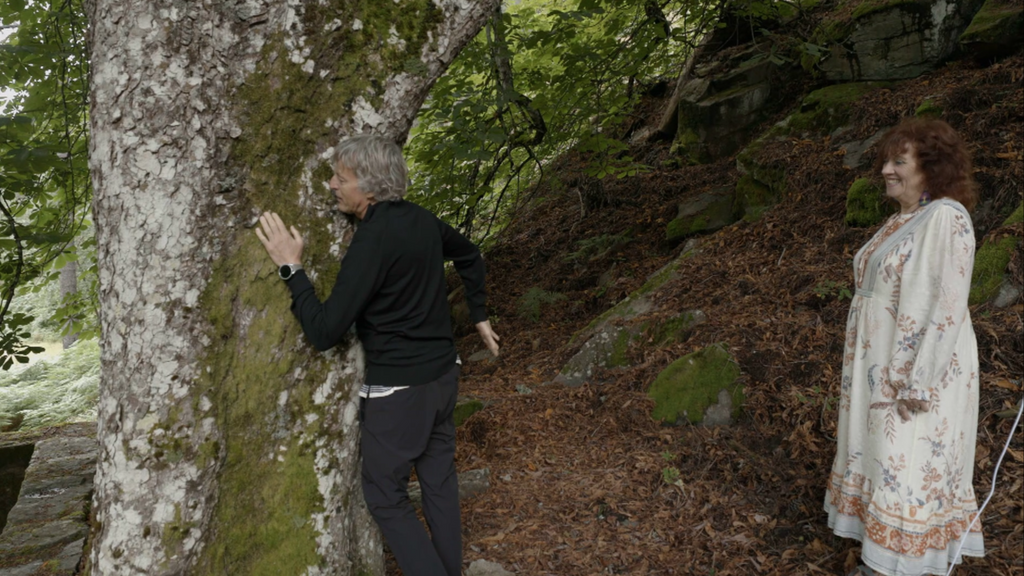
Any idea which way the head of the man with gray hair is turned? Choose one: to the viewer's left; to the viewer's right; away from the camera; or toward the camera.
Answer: to the viewer's left

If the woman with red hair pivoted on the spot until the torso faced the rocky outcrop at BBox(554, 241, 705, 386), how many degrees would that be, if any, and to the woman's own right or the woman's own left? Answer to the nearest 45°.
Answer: approximately 45° to the woman's own right

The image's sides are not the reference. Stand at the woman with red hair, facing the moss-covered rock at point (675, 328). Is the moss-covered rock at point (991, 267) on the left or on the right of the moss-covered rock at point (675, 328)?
right

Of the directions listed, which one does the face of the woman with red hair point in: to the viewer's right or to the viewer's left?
to the viewer's left

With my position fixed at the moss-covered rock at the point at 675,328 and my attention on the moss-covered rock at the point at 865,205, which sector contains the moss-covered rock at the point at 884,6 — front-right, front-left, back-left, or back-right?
front-left

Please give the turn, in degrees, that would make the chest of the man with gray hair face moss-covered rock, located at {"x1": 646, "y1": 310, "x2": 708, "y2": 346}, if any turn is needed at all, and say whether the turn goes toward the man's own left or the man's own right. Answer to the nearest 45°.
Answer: approximately 90° to the man's own right

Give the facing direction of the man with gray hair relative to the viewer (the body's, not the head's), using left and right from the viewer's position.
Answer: facing away from the viewer and to the left of the viewer

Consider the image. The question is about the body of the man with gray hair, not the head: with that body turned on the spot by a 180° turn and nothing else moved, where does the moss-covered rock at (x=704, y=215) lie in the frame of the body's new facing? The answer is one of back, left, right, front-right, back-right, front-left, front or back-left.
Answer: left

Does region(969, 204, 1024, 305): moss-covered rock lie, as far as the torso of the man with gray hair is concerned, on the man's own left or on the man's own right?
on the man's own right

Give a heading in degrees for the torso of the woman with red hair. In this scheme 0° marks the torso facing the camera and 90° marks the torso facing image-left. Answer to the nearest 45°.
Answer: approximately 90°

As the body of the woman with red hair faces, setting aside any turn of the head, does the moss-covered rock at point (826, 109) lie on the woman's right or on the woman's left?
on the woman's right

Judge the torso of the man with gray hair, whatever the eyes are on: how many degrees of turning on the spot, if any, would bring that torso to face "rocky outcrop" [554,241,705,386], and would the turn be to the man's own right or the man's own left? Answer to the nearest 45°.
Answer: approximately 90° to the man's own right
